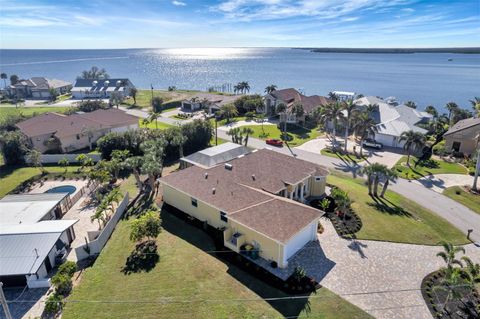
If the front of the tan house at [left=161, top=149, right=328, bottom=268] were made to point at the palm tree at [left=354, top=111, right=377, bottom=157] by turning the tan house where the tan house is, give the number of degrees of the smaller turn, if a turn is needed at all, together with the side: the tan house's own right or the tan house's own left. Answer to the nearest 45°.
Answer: approximately 90° to the tan house's own left

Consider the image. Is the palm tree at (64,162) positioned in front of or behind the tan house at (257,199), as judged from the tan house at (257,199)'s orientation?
behind

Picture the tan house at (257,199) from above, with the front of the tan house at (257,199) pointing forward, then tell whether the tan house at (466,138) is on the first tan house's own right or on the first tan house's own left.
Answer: on the first tan house's own left

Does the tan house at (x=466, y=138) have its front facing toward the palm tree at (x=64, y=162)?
yes

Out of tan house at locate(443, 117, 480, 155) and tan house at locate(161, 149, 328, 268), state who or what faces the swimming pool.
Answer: tan house at locate(443, 117, 480, 155)

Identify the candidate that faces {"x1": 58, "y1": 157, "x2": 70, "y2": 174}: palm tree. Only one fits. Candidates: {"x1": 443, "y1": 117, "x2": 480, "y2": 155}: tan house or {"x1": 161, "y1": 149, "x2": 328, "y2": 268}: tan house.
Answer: {"x1": 443, "y1": 117, "x2": 480, "y2": 155}: tan house

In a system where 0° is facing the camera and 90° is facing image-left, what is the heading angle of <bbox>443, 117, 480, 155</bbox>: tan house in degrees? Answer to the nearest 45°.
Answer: approximately 45°

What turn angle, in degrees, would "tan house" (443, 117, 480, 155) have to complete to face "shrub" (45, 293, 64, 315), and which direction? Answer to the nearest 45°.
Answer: approximately 45° to its left

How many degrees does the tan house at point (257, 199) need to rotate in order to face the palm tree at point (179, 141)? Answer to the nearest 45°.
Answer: approximately 180°

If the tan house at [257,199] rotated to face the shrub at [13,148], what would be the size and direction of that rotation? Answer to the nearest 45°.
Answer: approximately 180°

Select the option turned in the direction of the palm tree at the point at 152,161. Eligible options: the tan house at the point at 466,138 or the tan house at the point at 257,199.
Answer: the tan house at the point at 466,138

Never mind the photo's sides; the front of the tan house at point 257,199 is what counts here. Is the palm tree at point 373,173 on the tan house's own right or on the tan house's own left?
on the tan house's own left
